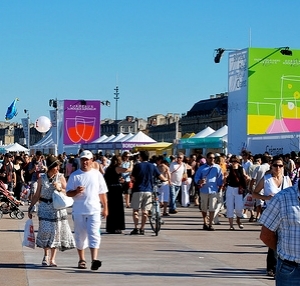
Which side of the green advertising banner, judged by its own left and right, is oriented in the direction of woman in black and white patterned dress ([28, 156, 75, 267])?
front

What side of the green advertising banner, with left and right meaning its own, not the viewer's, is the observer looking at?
front

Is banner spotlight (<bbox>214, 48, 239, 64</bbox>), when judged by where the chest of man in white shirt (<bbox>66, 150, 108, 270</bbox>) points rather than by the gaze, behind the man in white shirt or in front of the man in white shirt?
behind

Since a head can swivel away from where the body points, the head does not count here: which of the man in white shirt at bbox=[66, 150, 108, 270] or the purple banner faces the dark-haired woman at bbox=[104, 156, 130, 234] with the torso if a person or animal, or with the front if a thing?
the purple banner

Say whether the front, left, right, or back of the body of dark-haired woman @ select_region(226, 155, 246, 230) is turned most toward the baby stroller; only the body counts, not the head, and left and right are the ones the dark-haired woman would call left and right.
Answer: right

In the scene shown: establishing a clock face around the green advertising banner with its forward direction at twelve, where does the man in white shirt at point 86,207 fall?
The man in white shirt is roughly at 12 o'clock from the green advertising banner.

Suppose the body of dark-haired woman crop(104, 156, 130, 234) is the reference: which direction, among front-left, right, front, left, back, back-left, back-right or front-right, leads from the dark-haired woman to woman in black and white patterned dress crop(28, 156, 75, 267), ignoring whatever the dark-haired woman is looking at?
right

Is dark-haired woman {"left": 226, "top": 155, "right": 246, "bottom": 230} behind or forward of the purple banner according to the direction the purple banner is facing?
forward

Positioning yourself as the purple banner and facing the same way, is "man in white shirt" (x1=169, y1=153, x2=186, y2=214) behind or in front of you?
in front

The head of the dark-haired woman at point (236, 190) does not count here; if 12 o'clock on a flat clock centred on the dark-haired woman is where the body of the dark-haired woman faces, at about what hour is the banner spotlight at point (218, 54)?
The banner spotlight is roughly at 6 o'clock from the dark-haired woman.

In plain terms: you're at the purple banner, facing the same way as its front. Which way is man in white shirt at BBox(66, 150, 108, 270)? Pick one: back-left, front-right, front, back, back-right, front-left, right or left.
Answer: front

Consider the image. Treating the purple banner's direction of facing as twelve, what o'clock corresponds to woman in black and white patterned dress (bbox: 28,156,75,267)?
The woman in black and white patterned dress is roughly at 12 o'clock from the purple banner.
